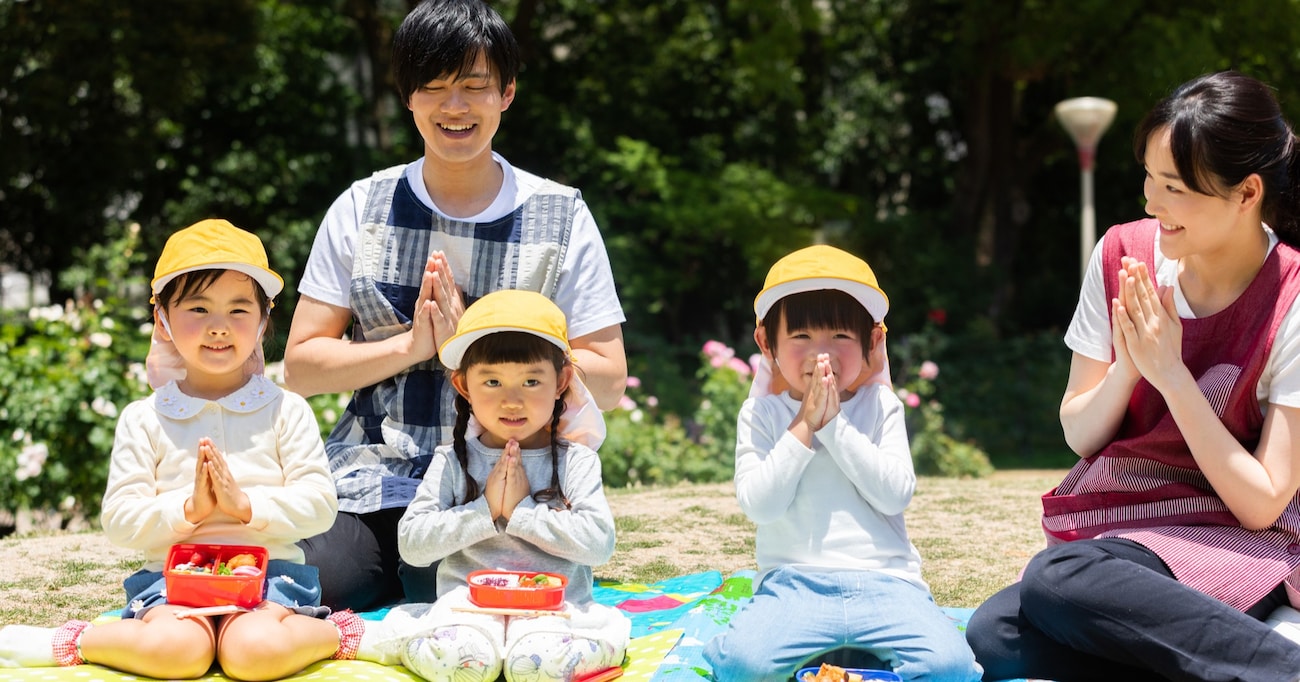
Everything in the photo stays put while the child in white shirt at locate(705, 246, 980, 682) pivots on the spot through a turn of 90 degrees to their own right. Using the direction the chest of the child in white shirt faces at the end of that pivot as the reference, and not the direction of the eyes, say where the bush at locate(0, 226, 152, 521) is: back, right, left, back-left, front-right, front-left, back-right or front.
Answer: front-right

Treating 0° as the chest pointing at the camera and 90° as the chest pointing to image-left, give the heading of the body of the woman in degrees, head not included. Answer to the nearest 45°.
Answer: approximately 45°

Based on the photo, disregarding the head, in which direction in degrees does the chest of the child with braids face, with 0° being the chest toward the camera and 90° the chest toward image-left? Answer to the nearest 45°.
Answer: approximately 0°

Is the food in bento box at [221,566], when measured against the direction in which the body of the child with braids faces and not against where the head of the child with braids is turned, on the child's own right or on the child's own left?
on the child's own right

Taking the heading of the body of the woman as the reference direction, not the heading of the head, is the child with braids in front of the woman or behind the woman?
in front

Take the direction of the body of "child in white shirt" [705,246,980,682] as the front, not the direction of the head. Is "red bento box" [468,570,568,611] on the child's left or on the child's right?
on the child's right

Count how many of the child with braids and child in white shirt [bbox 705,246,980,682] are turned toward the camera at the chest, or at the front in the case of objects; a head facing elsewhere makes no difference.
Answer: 2

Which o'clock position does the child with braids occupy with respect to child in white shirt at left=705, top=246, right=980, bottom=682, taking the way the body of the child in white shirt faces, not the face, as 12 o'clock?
The child with braids is roughly at 3 o'clock from the child in white shirt.

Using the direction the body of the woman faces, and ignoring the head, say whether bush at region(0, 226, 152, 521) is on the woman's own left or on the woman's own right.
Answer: on the woman's own right

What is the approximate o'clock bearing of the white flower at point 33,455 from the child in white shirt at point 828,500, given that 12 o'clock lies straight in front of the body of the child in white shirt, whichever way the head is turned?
The white flower is roughly at 4 o'clock from the child in white shirt.

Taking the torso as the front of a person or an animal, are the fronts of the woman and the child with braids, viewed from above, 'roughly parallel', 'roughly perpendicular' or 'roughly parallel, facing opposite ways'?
roughly perpendicular

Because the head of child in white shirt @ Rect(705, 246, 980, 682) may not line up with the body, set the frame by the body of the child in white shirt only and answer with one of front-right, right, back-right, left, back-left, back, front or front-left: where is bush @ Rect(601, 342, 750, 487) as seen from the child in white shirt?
back
